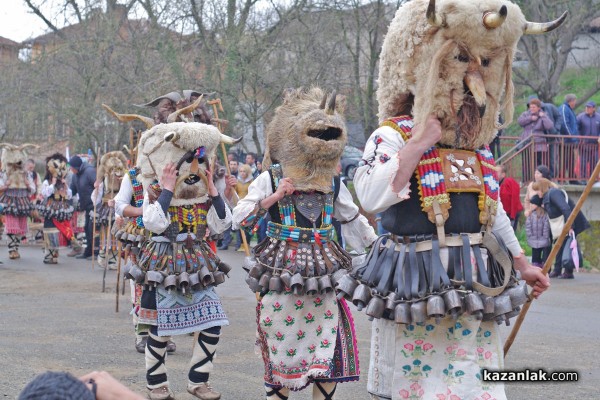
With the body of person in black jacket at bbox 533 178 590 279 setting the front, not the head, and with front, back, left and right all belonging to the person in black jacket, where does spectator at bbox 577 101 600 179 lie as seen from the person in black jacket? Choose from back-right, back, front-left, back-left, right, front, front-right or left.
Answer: right

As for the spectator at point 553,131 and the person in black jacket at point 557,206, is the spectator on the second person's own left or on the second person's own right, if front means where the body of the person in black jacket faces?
on the second person's own right

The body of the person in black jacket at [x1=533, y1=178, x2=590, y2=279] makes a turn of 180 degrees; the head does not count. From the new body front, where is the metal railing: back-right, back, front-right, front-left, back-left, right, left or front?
left

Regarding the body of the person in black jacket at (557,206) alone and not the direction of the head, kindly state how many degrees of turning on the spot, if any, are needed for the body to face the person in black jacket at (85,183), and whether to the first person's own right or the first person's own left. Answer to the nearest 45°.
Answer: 0° — they already face them

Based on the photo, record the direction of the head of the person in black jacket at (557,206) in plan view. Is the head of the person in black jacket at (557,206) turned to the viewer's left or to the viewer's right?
to the viewer's left

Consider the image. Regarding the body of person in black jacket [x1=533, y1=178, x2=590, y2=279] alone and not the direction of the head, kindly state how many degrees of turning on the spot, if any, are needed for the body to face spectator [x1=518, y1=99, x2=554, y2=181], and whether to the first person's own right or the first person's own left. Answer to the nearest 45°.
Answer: approximately 90° to the first person's own right

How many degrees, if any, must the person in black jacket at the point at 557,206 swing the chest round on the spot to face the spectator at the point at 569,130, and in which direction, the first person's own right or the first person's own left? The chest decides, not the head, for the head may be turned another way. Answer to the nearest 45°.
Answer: approximately 90° to the first person's own right

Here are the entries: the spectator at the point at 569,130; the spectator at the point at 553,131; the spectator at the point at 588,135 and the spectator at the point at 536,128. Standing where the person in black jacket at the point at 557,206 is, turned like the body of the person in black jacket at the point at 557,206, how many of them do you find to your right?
4

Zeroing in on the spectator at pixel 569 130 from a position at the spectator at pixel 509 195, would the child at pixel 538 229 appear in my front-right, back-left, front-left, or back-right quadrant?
back-right

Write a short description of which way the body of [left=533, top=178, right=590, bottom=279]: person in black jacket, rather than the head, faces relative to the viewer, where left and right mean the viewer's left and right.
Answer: facing to the left of the viewer
